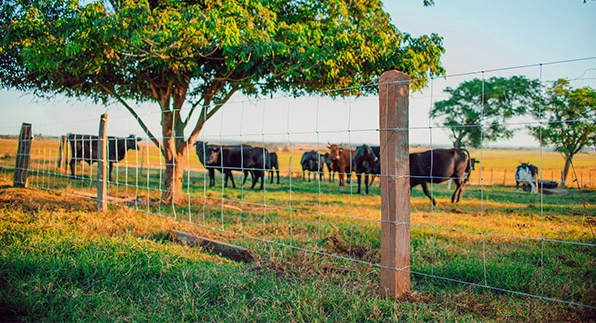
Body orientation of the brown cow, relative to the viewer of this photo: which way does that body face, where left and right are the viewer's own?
facing the viewer and to the left of the viewer

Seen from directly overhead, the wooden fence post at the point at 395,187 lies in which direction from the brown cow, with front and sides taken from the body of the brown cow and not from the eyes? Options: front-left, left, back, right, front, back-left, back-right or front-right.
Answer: front-left

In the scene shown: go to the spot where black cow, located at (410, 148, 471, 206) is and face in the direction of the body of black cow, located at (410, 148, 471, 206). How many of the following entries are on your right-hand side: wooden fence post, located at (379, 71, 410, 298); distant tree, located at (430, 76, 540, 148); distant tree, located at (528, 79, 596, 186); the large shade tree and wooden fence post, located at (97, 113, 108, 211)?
1

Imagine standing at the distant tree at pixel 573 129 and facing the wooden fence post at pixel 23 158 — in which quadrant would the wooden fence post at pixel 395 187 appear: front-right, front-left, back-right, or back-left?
front-left

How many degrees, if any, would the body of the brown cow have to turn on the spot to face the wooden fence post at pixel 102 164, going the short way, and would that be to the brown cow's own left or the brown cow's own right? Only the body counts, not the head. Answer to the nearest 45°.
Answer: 0° — it already faces it

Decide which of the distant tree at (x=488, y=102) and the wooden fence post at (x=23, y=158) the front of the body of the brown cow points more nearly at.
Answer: the wooden fence post

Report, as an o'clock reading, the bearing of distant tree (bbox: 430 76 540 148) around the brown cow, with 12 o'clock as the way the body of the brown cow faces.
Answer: The distant tree is roughly at 6 o'clock from the brown cow.
